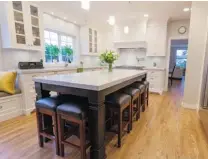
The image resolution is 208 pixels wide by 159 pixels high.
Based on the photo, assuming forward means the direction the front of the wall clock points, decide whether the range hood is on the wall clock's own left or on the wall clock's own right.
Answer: on the wall clock's own right

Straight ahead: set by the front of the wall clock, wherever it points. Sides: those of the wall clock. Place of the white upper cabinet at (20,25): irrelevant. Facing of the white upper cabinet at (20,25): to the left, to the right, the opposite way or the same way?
to the left

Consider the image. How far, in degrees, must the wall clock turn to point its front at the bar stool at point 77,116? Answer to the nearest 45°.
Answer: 0° — it already faces it

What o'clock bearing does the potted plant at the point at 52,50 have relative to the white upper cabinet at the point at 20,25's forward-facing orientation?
The potted plant is roughly at 9 o'clock from the white upper cabinet.

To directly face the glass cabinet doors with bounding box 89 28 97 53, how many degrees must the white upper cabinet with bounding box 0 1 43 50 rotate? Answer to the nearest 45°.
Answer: approximately 90° to its left

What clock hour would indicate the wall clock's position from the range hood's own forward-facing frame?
The wall clock is roughly at 9 o'clock from the range hood.

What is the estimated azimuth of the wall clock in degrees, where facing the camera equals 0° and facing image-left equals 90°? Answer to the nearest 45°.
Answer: approximately 0°

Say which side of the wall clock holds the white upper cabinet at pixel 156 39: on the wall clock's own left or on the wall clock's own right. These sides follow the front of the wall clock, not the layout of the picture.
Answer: on the wall clock's own right

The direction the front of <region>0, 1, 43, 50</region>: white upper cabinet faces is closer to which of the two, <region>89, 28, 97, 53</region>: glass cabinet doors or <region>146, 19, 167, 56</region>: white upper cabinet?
the white upper cabinet

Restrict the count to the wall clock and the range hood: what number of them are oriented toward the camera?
2

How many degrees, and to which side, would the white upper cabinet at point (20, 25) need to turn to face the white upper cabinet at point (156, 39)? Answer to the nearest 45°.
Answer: approximately 45° to its left
